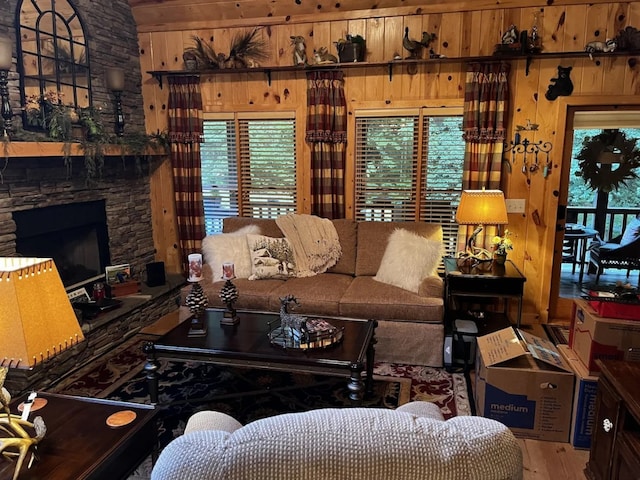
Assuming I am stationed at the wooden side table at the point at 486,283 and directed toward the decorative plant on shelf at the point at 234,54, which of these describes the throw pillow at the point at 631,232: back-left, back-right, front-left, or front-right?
back-right

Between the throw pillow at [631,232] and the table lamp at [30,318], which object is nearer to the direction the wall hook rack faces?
the table lamp

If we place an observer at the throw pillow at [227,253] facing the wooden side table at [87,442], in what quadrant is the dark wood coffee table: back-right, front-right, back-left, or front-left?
front-left

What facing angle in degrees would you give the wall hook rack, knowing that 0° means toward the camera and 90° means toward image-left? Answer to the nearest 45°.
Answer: approximately 0°

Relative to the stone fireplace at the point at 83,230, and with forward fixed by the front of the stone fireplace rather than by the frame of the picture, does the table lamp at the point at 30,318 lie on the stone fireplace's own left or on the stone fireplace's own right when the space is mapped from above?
on the stone fireplace's own right

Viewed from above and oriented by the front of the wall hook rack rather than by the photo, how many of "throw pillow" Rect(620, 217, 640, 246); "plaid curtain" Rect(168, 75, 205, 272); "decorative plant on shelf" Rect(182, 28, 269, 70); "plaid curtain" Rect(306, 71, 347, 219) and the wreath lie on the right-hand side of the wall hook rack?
3

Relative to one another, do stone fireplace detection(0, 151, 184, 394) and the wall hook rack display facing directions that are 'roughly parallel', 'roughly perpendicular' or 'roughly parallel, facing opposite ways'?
roughly perpendicular

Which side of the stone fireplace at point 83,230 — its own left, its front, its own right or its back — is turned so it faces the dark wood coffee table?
front

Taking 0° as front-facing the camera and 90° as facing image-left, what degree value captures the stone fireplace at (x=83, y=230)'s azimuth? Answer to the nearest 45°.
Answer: approximately 315°

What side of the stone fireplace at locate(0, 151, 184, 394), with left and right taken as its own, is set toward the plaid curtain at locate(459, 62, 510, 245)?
front

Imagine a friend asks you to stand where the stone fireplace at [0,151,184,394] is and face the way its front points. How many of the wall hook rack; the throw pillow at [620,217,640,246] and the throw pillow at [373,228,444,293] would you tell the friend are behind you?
0

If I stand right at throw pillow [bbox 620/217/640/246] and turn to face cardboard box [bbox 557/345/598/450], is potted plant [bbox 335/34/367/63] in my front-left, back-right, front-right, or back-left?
front-right

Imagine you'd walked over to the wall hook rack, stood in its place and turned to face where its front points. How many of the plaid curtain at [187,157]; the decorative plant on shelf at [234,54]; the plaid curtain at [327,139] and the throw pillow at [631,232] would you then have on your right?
3

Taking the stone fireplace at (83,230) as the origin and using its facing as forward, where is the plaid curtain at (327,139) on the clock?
The plaid curtain is roughly at 11 o'clock from the stone fireplace.

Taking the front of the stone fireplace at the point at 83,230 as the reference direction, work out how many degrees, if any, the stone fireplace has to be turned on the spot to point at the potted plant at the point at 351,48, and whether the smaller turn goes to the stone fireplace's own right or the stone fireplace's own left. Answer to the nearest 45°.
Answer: approximately 45° to the stone fireplace's own left

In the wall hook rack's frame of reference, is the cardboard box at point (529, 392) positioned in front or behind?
in front

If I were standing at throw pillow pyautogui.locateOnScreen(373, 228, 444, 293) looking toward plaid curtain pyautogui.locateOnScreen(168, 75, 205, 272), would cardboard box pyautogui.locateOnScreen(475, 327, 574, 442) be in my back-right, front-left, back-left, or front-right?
back-left

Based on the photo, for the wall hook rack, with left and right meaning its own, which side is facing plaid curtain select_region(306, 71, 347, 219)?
right

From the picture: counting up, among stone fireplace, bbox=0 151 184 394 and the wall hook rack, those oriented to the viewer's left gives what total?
0
